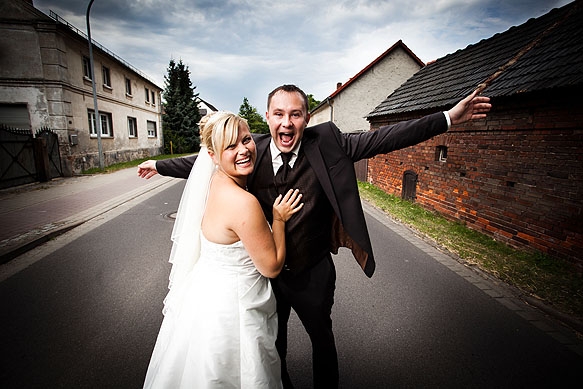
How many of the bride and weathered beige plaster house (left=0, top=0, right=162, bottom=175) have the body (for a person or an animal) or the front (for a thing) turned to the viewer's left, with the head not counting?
0

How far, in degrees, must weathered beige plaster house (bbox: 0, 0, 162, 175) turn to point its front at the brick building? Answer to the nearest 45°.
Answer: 0° — it already faces it

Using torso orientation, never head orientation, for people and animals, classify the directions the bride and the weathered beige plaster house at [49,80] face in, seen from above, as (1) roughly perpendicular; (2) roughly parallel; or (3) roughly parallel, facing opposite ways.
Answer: roughly perpendicular

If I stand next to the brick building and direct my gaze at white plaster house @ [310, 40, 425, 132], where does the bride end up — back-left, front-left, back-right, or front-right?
back-left

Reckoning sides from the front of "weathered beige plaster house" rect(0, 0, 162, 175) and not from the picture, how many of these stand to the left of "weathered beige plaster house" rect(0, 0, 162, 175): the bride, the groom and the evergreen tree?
1

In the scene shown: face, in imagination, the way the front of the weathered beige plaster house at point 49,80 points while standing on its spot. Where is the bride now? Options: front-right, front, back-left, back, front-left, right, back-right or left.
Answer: front-right

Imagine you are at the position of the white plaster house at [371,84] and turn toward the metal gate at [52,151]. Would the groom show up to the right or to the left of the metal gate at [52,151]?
left

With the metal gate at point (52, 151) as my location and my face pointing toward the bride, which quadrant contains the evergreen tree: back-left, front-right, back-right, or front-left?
back-left
